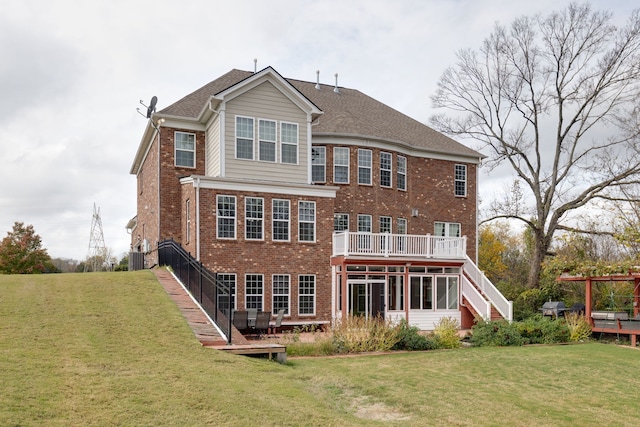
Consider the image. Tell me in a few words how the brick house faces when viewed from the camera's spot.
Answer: facing away from the viewer

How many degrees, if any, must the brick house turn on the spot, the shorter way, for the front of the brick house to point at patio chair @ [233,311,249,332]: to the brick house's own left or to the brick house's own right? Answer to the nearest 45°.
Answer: approximately 180°

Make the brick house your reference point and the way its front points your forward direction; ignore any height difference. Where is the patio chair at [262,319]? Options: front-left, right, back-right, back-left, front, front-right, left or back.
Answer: back

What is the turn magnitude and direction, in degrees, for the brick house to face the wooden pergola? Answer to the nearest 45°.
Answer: approximately 90° to its right
